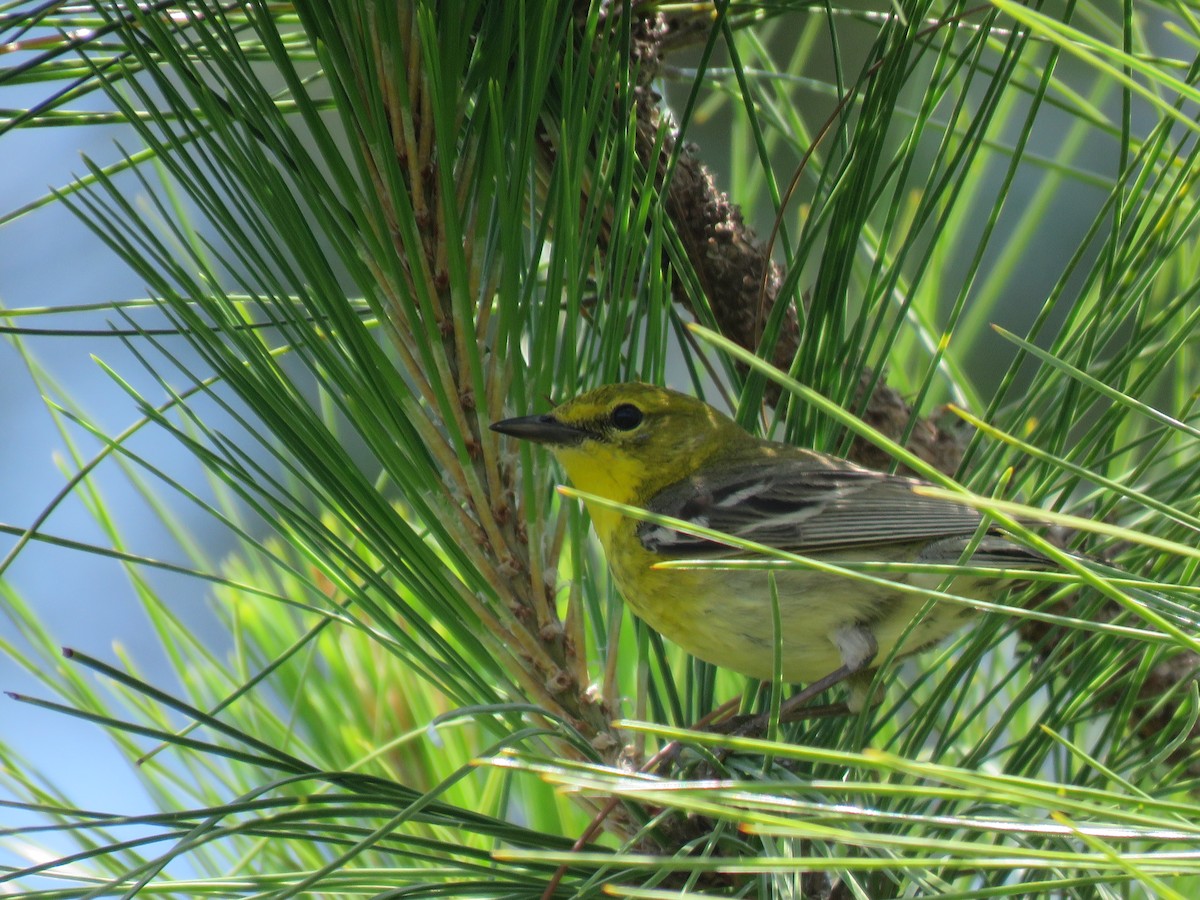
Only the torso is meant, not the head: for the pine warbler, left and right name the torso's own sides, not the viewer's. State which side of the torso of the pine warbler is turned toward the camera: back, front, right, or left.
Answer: left
